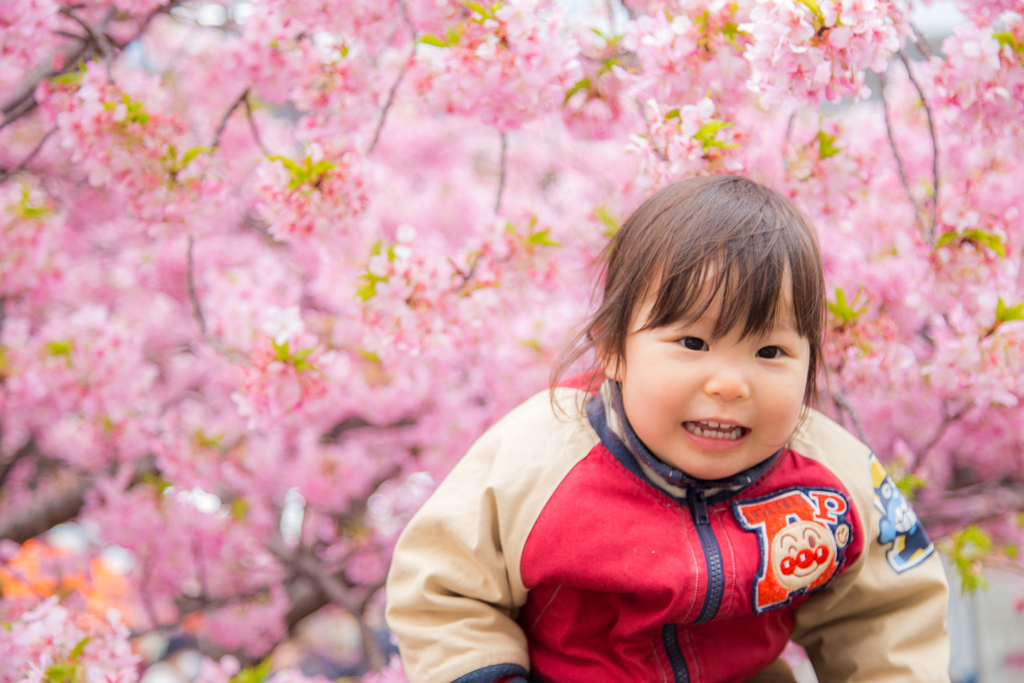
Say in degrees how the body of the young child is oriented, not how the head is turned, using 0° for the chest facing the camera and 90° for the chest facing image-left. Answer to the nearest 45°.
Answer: approximately 0°
